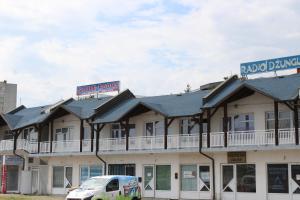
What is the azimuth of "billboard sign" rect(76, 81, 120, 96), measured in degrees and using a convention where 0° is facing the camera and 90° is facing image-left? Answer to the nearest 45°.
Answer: approximately 45°

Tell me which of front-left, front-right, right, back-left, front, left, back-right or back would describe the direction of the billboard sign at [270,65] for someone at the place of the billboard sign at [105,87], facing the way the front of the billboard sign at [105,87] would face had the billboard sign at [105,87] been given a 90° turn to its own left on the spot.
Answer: front

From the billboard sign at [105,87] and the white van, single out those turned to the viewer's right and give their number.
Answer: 0

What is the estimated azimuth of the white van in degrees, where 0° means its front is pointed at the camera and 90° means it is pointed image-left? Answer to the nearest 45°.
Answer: approximately 45°

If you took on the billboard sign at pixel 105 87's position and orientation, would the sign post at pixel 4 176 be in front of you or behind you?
in front

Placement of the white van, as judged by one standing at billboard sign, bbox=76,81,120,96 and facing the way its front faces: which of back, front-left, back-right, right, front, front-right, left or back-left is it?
front-left

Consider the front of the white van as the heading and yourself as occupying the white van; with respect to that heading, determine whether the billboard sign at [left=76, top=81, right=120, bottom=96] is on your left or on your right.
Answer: on your right

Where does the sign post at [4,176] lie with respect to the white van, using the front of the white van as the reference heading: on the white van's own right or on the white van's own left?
on the white van's own right
